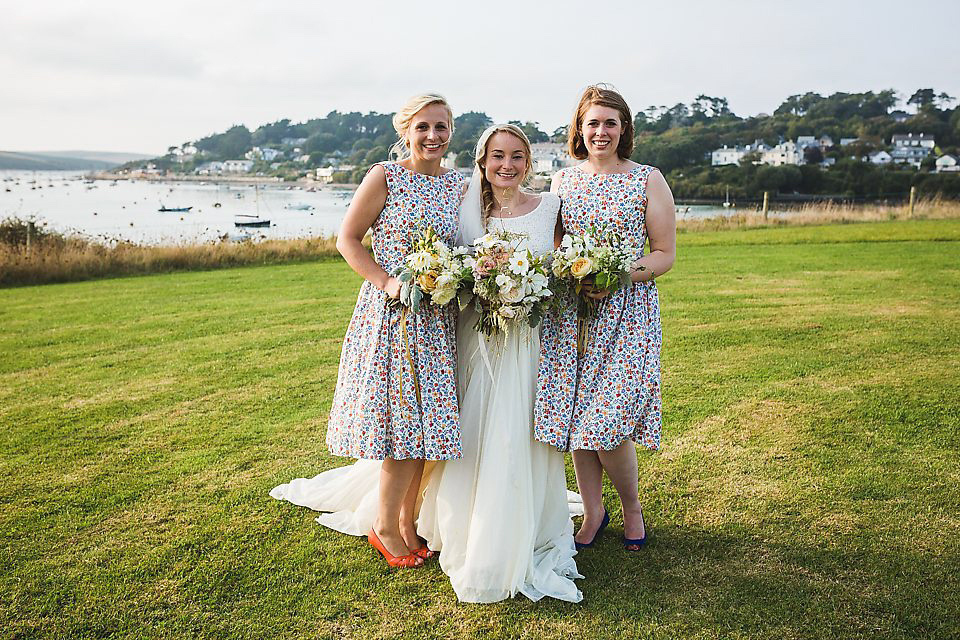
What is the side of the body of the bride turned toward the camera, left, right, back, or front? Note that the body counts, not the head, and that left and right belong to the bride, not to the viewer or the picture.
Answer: front

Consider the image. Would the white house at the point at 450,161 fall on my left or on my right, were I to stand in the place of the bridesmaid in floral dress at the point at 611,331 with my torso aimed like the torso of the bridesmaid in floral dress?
on my right

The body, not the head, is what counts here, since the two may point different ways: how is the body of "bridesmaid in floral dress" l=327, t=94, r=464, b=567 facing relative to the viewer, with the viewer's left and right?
facing the viewer and to the right of the viewer

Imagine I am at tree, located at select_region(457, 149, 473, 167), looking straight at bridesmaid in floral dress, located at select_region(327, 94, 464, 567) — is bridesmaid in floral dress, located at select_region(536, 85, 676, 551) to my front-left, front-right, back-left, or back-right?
front-left

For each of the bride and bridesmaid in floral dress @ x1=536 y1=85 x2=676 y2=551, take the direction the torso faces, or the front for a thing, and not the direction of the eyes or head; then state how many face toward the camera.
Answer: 2

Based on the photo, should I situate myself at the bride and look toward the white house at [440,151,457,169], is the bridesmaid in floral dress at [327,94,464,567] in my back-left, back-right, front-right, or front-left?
front-left

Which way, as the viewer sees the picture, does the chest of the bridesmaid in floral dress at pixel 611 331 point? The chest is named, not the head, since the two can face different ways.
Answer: toward the camera
